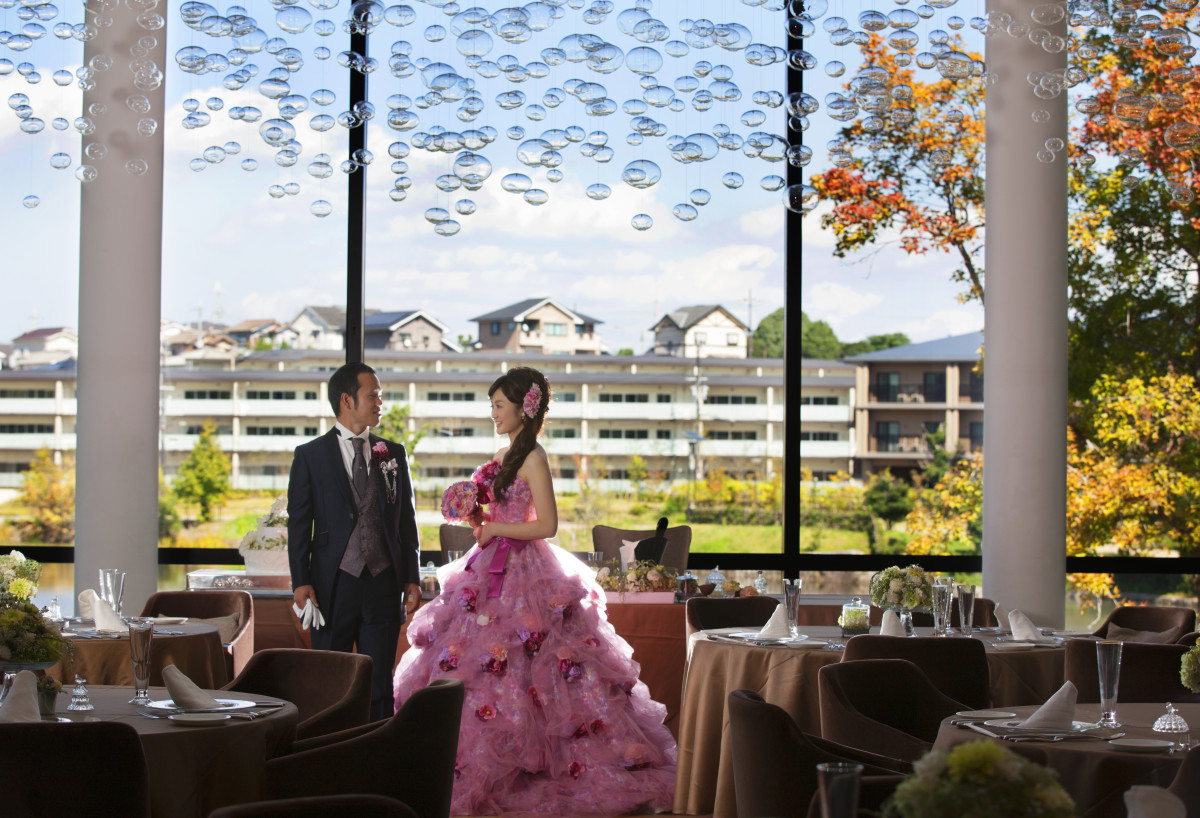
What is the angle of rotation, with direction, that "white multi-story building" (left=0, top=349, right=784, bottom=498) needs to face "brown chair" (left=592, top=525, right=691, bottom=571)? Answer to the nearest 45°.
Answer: approximately 45° to its left

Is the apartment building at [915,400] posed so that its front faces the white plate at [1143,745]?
yes

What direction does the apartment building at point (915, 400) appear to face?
toward the camera

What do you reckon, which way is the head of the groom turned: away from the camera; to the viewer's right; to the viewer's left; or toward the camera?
to the viewer's right

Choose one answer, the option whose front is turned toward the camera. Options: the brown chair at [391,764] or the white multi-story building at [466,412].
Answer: the white multi-story building

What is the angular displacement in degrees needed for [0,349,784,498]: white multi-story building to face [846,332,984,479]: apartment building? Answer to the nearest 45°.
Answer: approximately 90° to its left

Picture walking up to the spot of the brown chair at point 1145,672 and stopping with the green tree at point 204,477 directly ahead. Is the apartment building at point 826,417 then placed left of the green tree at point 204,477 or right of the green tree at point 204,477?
right

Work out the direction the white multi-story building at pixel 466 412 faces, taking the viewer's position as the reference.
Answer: facing the viewer

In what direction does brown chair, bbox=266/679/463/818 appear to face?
to the viewer's left

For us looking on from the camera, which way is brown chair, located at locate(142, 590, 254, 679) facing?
facing the viewer and to the left of the viewer

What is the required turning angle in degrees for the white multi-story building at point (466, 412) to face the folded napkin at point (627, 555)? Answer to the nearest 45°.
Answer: approximately 45° to its left
